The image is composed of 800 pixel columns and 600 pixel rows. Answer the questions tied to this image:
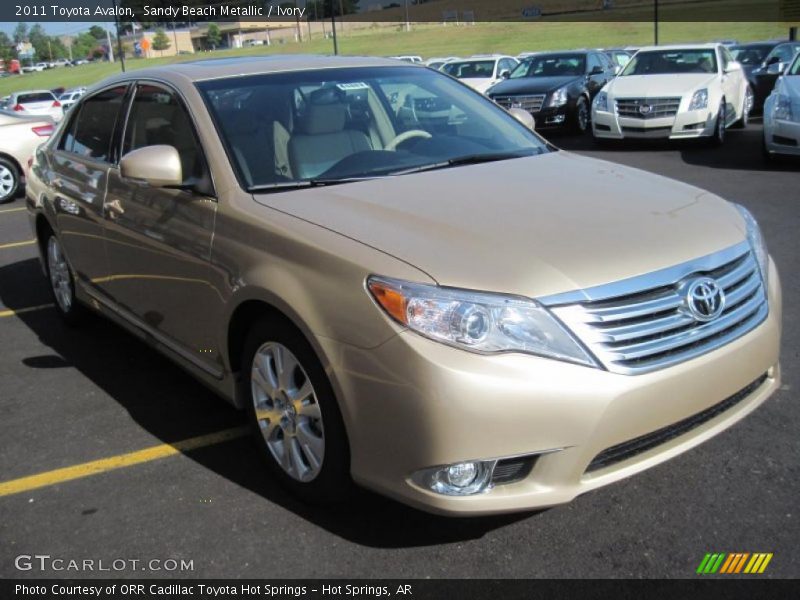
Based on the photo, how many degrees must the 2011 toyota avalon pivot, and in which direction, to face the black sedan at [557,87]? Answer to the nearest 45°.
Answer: approximately 135° to its left

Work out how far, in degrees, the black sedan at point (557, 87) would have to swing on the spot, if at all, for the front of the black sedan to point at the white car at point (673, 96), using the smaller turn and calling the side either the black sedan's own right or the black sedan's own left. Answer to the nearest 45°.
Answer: approximately 90° to the black sedan's own left

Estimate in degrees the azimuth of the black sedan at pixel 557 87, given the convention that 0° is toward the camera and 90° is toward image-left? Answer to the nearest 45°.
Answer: approximately 45°

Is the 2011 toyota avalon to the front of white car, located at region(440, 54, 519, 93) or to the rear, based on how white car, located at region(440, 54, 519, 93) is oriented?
to the front

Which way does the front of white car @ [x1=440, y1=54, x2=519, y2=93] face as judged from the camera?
facing the viewer and to the left of the viewer
